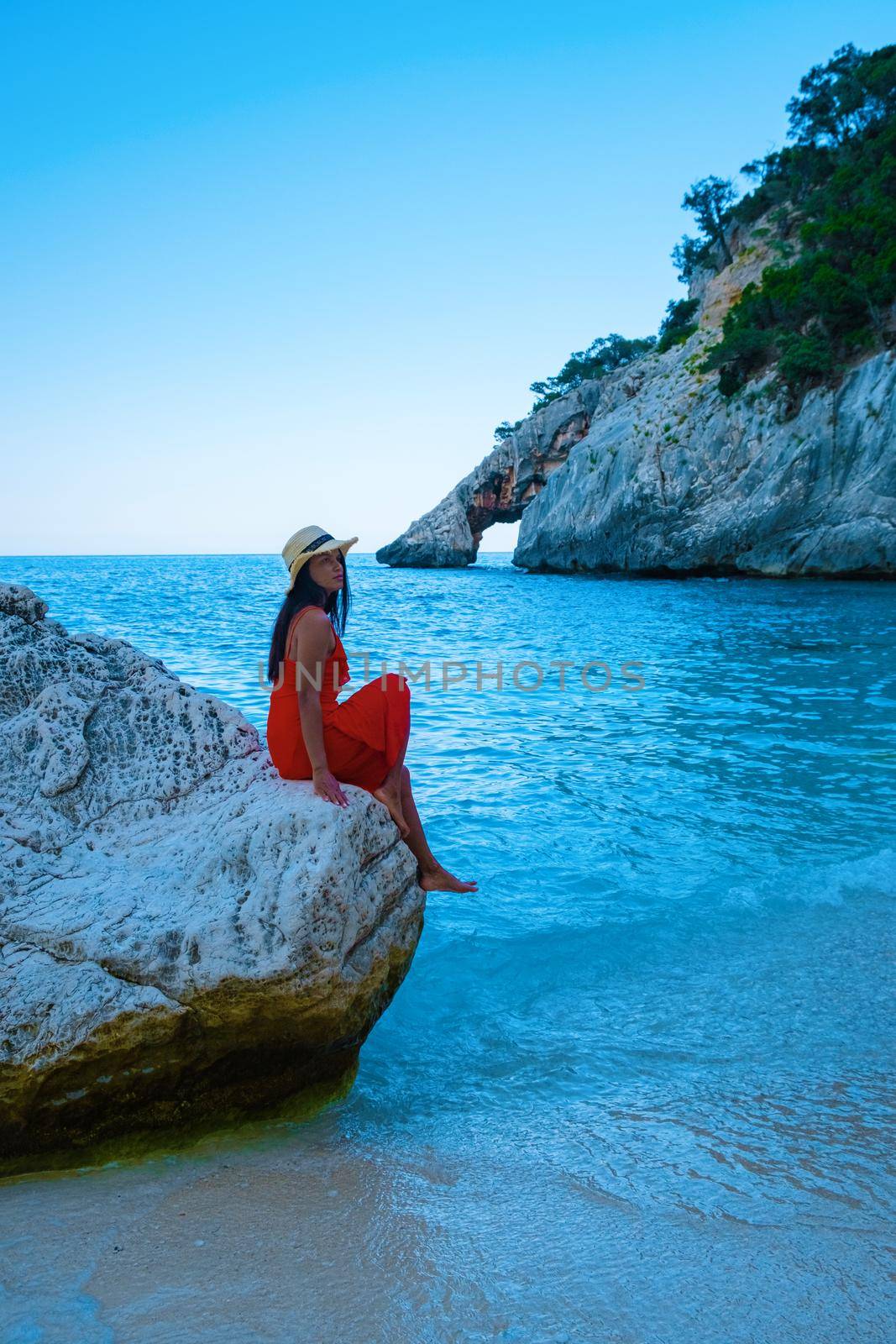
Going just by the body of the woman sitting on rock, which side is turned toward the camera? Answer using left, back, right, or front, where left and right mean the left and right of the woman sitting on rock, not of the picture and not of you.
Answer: right

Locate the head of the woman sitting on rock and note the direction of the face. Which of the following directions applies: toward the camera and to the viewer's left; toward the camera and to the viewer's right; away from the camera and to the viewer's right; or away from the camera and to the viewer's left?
toward the camera and to the viewer's right

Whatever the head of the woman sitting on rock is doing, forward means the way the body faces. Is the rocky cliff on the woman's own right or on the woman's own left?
on the woman's own left

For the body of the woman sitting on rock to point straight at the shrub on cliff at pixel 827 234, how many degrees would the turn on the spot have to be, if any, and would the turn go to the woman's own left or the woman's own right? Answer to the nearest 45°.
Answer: approximately 45° to the woman's own left
